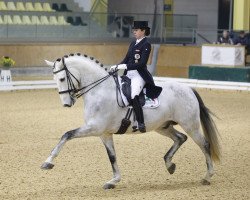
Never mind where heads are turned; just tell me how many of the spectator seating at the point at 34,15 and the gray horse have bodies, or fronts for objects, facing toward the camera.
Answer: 1

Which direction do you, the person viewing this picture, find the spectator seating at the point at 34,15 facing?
facing the viewer

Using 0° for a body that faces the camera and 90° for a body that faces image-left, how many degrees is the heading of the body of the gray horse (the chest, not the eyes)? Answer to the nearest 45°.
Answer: approximately 90°

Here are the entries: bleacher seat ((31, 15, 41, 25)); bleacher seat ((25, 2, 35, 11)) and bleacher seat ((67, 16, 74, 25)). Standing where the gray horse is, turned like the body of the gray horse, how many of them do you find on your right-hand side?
3

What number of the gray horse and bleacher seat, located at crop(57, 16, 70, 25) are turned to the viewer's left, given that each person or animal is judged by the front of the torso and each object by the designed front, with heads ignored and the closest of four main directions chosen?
1

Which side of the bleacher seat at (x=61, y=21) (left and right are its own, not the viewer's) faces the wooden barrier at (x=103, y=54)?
front

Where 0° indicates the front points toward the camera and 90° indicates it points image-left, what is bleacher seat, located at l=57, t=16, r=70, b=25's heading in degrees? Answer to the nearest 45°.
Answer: approximately 315°

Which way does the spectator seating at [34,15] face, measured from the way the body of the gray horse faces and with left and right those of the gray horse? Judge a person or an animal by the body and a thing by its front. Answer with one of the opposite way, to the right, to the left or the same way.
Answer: to the left

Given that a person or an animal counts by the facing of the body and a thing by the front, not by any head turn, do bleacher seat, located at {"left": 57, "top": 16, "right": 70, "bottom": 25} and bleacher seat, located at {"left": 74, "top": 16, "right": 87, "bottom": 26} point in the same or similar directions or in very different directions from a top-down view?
same or similar directions

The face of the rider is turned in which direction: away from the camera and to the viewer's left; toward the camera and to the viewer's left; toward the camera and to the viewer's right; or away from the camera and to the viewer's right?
toward the camera and to the viewer's left

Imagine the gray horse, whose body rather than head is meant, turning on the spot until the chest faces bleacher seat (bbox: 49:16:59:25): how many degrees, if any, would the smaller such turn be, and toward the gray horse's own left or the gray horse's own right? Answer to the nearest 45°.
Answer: approximately 90° to the gray horse's own right

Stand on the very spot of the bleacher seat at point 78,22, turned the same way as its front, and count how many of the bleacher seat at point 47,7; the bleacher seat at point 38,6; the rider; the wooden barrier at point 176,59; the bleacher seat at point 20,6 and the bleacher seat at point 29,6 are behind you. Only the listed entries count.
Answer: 4

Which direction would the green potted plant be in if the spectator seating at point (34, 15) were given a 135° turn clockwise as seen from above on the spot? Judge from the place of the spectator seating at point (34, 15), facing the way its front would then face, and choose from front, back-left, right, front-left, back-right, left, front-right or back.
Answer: back-left
